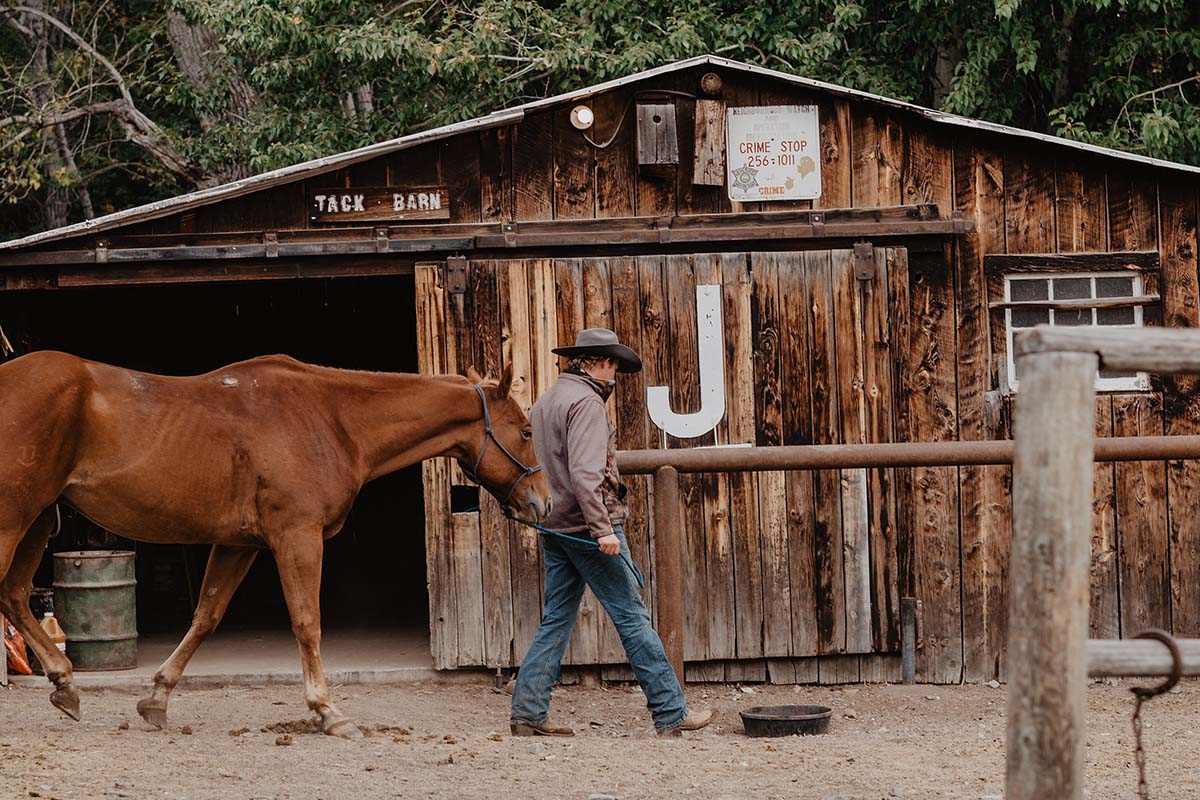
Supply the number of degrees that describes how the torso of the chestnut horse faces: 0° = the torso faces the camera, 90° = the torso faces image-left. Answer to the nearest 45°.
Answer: approximately 270°

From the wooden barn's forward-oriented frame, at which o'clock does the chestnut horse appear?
The chestnut horse is roughly at 2 o'clock from the wooden barn.

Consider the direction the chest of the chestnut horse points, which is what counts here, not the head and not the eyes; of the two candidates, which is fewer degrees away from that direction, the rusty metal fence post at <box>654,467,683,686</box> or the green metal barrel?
the rusty metal fence post

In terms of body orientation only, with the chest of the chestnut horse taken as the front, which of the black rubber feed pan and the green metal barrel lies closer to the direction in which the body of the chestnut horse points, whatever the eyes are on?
the black rubber feed pan

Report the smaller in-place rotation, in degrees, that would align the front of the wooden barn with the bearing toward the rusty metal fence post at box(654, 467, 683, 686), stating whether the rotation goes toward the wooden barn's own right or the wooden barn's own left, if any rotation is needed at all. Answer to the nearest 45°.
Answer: approximately 45° to the wooden barn's own right

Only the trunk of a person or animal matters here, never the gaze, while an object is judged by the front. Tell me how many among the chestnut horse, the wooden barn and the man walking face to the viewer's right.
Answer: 2

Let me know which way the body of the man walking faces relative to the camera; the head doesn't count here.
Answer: to the viewer's right

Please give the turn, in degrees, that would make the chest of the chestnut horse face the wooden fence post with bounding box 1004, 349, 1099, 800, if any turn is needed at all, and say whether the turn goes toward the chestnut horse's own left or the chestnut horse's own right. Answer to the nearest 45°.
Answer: approximately 45° to the chestnut horse's own right

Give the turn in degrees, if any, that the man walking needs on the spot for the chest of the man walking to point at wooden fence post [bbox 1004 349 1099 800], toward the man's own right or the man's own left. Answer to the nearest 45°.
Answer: approximately 90° to the man's own right

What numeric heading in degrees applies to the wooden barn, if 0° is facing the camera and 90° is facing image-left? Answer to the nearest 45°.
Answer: approximately 0°

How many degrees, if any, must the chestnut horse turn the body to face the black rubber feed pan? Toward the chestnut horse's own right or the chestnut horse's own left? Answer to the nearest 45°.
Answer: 0° — it already faces it

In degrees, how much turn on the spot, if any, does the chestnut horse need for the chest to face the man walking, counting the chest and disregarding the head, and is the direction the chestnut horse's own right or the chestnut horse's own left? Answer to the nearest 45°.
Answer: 0° — it already faces them
